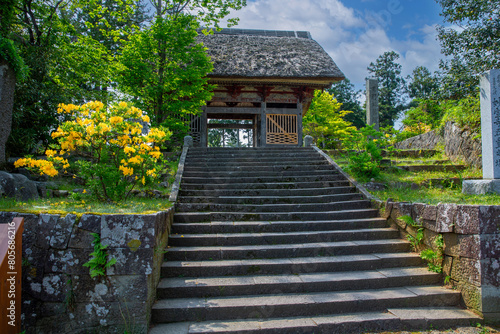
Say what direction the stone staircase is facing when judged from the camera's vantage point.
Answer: facing the viewer

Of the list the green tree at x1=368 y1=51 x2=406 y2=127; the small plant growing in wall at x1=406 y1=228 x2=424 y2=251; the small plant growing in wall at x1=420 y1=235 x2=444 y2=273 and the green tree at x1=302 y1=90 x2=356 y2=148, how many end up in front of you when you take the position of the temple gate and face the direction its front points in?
2

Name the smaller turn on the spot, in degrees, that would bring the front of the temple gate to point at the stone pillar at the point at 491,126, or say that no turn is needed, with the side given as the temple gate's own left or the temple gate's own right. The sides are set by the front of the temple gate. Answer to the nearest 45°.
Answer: approximately 45° to the temple gate's own left

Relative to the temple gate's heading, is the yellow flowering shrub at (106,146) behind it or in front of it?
in front

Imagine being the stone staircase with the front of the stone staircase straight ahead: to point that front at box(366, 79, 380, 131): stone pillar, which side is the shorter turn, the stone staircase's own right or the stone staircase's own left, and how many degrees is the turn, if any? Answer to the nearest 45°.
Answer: approximately 180°

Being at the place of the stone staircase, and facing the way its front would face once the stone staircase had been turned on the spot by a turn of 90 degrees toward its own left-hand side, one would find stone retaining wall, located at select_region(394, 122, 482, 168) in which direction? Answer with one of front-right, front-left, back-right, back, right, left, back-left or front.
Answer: front-left

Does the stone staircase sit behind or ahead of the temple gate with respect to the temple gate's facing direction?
ahead

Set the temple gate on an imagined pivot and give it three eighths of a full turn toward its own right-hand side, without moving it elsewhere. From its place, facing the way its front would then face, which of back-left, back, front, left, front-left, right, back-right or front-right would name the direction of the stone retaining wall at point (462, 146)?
back

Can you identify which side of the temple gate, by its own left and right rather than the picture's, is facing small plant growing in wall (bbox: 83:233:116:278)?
front

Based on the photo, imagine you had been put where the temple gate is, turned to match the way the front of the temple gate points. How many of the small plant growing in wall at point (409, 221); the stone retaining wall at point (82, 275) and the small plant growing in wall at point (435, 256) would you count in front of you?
3

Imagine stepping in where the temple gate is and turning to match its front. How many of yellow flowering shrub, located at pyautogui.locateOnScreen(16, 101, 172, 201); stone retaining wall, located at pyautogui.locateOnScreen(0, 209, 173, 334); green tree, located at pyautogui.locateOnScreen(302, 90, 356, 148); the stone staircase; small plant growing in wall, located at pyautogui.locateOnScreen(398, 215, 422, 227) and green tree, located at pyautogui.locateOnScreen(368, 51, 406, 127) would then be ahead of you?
4

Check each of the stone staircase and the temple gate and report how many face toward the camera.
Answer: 2

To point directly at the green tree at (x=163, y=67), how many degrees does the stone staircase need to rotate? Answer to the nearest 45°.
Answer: approximately 135° to its right
